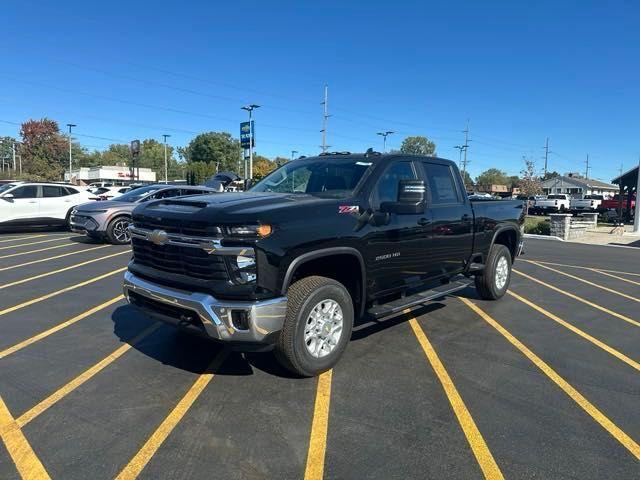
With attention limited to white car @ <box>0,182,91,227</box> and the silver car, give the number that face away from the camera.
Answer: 0

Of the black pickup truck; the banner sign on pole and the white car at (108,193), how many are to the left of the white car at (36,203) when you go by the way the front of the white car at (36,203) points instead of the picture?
1

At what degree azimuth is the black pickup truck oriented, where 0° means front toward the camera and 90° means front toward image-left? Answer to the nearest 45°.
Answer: approximately 45°

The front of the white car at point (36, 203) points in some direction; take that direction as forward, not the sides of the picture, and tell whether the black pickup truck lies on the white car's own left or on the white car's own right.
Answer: on the white car's own left

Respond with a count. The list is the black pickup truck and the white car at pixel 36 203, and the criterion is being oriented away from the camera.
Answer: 0

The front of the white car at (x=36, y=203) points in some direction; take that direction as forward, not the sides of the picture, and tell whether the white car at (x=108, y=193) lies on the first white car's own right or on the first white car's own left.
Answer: on the first white car's own right

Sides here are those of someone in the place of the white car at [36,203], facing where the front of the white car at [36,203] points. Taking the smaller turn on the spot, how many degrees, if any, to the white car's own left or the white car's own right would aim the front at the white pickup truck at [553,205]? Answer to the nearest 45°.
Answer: approximately 180°

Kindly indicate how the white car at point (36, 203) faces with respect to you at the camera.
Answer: facing to the left of the viewer
